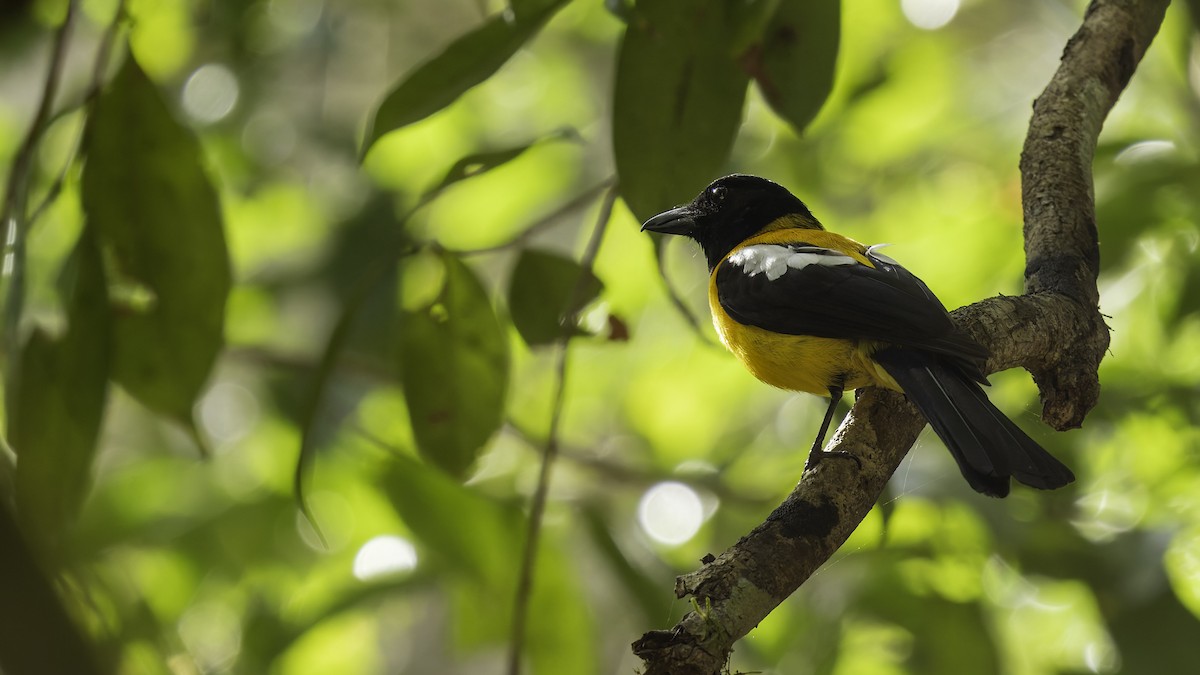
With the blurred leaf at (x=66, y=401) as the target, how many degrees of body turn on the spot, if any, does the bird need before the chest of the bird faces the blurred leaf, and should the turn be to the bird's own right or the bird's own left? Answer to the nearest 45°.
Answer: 0° — it already faces it

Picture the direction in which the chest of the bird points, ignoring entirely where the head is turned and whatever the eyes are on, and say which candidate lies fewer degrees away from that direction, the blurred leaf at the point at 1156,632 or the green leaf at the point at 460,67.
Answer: the green leaf

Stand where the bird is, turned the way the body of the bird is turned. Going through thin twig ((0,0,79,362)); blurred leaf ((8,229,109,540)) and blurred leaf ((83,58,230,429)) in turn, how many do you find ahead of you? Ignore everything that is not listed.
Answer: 3

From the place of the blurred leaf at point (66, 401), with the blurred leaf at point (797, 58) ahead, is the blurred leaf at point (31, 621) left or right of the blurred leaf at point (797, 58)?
right

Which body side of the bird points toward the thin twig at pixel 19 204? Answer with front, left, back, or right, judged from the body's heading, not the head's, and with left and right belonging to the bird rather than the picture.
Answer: front

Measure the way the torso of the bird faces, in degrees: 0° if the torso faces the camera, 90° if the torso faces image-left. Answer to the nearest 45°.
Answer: approximately 90°

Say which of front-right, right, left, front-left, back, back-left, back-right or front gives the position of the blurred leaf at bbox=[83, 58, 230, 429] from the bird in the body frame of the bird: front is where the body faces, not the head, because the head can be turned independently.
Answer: front
